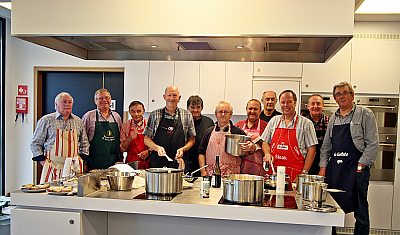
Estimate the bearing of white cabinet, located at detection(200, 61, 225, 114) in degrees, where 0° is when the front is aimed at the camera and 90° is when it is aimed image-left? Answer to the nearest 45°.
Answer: approximately 0°

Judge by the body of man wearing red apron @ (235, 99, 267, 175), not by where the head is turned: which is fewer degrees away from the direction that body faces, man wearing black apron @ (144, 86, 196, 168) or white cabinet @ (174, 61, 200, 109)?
the man wearing black apron

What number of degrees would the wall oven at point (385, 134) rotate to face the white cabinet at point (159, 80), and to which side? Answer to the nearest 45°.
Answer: approximately 90° to its right

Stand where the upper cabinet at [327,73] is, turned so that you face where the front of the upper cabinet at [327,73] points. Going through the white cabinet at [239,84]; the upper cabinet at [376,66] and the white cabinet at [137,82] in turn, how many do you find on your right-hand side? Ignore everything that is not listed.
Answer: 2

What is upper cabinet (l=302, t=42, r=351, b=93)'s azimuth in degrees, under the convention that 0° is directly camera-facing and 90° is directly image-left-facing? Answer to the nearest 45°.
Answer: approximately 0°

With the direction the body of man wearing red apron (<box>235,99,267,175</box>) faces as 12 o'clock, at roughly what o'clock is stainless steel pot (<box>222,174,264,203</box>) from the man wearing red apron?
The stainless steel pot is roughly at 12 o'clock from the man wearing red apron.

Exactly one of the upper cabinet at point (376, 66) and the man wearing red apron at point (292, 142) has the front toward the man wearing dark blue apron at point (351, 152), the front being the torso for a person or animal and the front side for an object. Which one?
the upper cabinet
